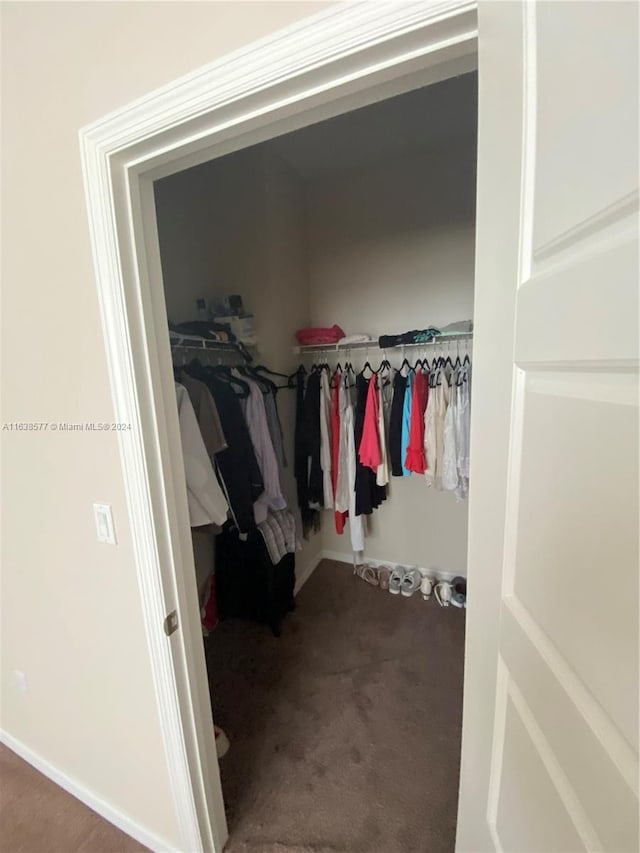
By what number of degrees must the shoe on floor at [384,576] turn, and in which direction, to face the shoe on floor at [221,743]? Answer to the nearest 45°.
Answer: approximately 45° to its right

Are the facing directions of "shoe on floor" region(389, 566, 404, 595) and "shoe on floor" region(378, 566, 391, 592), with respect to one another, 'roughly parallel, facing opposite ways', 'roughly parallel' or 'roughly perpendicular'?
roughly parallel

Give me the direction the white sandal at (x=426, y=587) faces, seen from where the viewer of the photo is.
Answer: facing the viewer

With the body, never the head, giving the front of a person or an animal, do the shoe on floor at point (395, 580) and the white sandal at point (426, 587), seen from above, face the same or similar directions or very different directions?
same or similar directions

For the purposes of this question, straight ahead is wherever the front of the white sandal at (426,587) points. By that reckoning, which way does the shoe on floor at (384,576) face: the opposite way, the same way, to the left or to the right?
the same way

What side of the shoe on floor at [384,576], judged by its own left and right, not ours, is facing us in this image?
front

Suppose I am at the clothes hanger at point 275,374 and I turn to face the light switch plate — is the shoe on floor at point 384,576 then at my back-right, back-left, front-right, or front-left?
back-left

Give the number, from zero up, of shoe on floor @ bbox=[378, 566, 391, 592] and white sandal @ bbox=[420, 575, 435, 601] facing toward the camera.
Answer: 2
